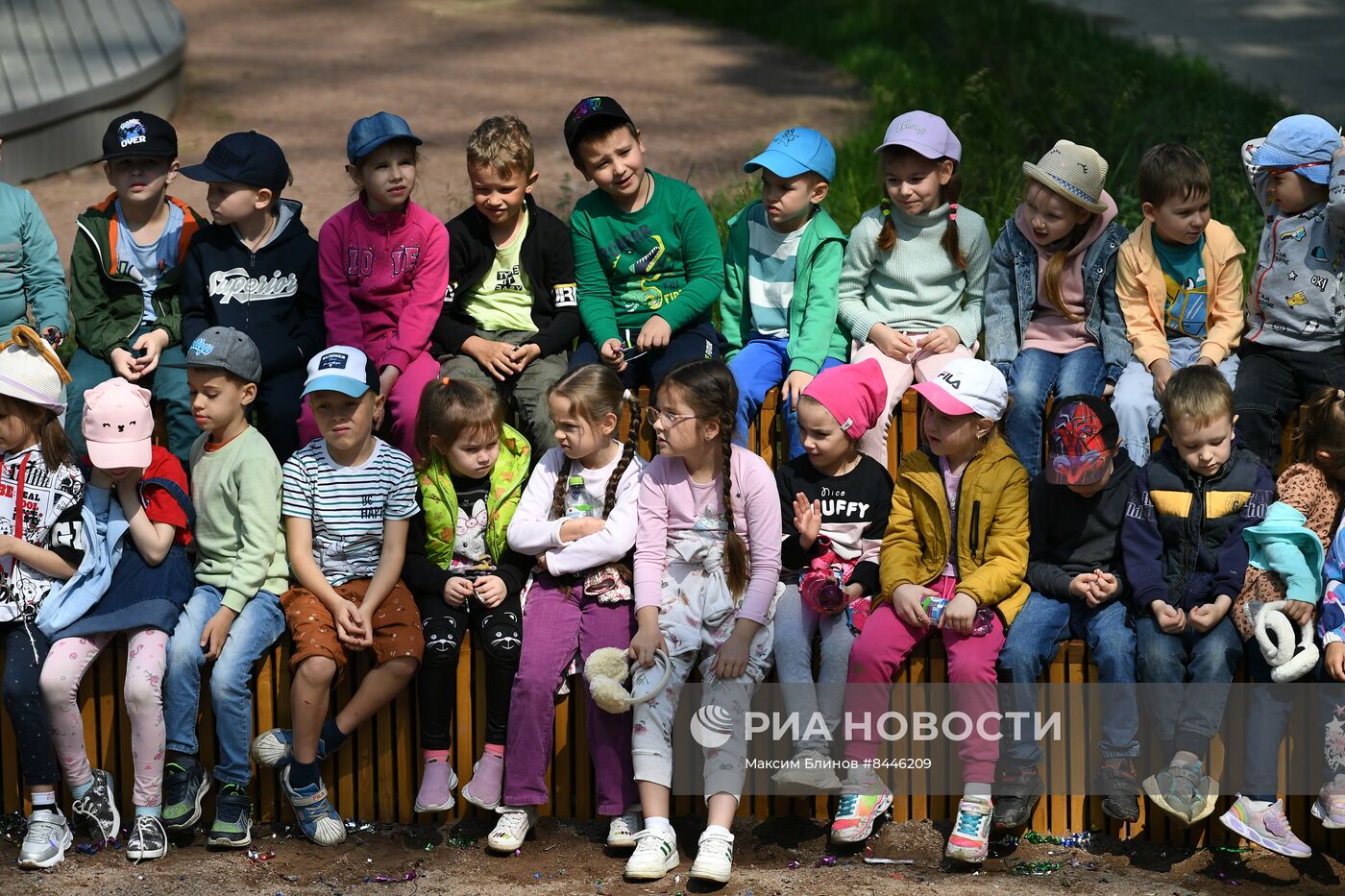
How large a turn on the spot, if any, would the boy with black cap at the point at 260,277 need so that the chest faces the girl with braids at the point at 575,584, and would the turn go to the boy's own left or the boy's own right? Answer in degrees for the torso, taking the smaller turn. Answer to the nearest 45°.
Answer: approximately 45° to the boy's own left

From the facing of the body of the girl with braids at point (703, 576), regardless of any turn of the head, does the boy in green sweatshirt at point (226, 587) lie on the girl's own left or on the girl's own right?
on the girl's own right

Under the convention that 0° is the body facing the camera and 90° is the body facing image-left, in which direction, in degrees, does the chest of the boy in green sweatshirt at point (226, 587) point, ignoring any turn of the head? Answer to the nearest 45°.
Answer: approximately 45°
